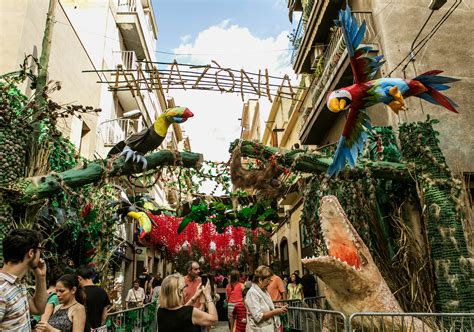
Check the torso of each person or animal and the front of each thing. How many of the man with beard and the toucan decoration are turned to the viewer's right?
2

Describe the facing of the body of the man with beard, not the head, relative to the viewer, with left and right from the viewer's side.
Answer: facing to the right of the viewer

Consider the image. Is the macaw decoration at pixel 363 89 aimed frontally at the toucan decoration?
yes

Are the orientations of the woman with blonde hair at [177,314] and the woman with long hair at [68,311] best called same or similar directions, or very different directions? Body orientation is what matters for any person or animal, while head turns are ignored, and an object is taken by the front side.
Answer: very different directions

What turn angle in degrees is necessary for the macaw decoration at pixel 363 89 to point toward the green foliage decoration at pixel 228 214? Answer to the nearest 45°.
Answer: approximately 45° to its right

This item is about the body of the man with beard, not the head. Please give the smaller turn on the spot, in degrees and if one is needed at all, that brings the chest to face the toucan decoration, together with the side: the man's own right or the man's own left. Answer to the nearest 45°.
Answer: approximately 45° to the man's own left

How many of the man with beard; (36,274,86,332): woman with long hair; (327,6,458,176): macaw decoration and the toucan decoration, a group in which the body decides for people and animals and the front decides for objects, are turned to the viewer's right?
2

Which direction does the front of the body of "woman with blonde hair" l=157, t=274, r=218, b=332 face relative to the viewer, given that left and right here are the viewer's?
facing away from the viewer and to the right of the viewer

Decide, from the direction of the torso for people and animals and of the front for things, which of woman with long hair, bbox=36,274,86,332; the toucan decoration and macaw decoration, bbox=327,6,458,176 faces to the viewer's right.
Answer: the toucan decoration

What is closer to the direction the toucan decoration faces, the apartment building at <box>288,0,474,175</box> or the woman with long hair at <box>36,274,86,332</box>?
the apartment building

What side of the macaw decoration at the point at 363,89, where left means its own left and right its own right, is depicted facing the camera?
left

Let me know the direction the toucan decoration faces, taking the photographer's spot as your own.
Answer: facing to the right of the viewer

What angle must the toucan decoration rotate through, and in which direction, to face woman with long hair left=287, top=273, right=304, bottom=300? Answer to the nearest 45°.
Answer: approximately 45° to its left
